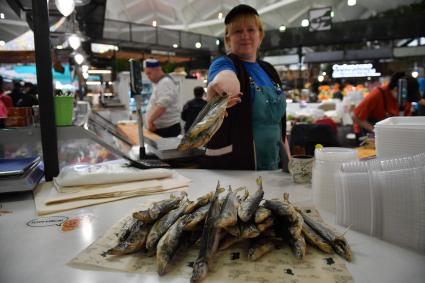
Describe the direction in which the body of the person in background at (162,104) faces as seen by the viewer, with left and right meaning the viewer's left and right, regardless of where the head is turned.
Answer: facing to the left of the viewer

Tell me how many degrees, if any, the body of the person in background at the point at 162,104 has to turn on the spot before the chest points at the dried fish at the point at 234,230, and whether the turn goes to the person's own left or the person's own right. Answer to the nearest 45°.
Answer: approximately 90° to the person's own left

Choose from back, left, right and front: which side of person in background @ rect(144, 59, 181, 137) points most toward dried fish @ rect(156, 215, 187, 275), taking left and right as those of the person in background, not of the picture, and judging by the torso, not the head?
left

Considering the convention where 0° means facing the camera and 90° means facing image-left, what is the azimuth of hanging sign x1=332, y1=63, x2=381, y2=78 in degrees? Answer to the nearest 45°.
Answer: approximately 0°

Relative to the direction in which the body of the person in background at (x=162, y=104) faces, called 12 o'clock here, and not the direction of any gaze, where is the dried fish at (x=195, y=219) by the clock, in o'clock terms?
The dried fish is roughly at 9 o'clock from the person in background.

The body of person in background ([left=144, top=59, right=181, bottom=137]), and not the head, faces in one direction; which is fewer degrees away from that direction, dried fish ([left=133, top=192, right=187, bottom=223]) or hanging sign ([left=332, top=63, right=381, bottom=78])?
the dried fish

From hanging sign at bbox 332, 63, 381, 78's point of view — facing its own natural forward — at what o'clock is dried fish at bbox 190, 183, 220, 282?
The dried fish is roughly at 12 o'clock from the hanging sign.

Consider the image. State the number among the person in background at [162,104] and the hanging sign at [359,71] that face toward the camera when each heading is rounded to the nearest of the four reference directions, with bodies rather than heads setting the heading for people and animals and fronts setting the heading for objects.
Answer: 1

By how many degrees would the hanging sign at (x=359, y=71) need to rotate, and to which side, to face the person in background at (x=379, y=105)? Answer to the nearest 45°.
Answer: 0° — it already faces them

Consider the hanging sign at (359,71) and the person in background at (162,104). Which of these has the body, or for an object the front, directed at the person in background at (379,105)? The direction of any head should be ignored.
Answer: the hanging sign

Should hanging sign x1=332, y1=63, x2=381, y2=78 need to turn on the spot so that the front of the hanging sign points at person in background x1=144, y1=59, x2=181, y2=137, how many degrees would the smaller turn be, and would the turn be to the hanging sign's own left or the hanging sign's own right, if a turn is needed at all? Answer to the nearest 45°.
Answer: approximately 45° to the hanging sign's own right

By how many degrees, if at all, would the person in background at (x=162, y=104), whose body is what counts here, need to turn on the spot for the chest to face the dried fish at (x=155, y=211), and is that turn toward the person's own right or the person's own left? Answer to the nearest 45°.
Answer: approximately 90° to the person's own left
